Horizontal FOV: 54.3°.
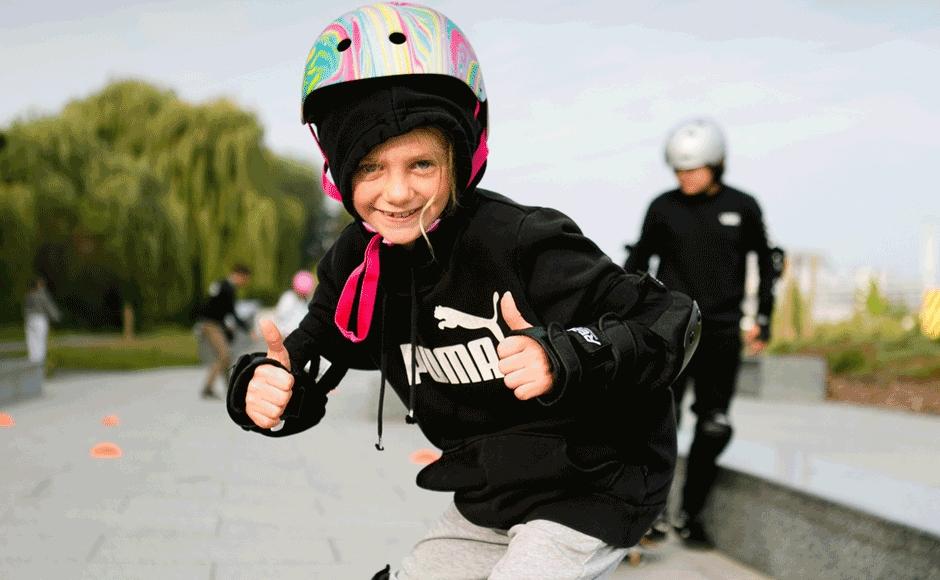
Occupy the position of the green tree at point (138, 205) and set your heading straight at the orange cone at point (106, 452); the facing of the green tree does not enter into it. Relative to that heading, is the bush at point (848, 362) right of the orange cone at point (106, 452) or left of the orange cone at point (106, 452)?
left

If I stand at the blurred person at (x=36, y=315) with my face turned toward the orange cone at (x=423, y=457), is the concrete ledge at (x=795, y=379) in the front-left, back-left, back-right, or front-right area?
front-left

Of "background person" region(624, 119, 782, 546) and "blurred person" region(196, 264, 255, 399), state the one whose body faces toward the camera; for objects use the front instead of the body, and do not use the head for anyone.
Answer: the background person

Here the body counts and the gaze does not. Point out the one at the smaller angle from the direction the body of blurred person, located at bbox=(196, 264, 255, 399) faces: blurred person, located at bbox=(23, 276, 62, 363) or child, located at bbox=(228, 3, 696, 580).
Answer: the child

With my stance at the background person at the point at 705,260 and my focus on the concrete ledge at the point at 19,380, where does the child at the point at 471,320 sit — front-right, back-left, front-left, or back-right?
back-left

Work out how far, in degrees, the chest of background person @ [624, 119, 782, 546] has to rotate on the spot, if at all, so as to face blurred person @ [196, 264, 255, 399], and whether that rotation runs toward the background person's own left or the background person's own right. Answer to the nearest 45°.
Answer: approximately 135° to the background person's own right

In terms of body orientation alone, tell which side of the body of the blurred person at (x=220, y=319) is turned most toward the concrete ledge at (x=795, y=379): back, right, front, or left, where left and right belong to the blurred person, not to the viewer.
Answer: front

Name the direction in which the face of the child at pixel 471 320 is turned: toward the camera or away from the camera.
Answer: toward the camera

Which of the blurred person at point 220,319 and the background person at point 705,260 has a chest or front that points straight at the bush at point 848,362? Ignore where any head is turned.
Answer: the blurred person

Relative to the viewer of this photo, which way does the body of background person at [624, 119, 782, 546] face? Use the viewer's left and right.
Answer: facing the viewer

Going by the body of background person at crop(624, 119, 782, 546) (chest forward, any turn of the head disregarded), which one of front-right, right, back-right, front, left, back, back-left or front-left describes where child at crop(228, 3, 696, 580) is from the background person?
front

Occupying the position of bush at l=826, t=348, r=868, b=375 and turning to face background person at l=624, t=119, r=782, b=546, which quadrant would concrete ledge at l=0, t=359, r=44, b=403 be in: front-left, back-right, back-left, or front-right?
front-right

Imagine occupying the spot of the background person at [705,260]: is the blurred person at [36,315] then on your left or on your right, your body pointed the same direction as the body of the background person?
on your right
